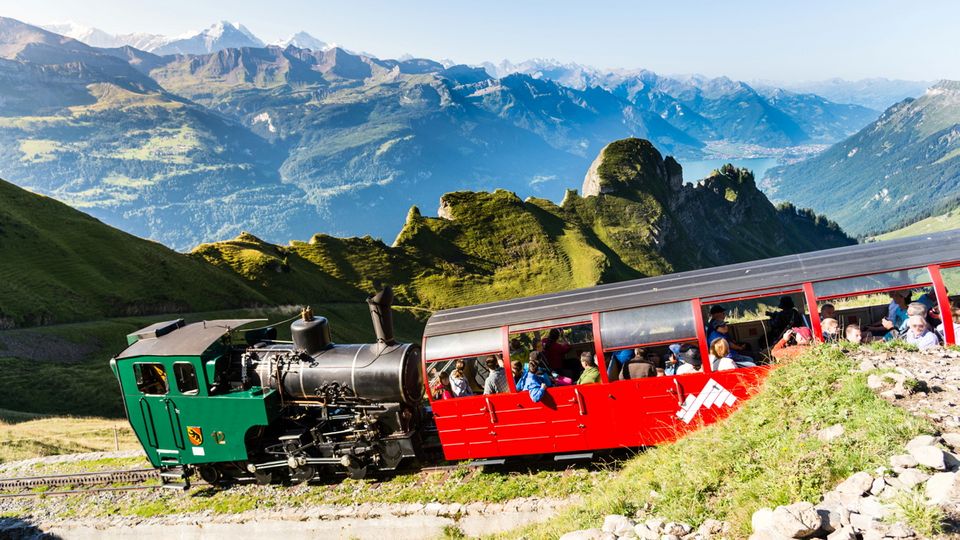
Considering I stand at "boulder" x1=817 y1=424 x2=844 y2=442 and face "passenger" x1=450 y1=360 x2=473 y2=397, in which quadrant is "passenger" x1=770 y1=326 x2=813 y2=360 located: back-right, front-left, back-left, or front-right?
front-right

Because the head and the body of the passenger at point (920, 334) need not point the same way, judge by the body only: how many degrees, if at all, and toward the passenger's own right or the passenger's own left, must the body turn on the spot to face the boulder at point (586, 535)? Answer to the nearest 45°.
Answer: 0° — they already face it

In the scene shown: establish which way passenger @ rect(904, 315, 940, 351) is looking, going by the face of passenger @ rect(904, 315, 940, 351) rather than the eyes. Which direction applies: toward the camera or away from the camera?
toward the camera

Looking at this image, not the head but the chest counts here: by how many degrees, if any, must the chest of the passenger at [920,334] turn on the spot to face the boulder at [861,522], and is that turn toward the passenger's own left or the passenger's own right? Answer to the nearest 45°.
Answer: approximately 45° to the passenger's own left

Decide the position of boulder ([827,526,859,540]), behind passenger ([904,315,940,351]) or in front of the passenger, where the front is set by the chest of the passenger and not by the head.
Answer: in front

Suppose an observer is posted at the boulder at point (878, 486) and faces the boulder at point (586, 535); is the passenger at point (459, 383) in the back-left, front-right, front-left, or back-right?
front-right

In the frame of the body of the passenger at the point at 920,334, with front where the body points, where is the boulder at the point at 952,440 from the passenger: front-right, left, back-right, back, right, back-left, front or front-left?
front-left

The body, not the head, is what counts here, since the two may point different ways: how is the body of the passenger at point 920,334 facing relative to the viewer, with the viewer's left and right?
facing the viewer and to the left of the viewer

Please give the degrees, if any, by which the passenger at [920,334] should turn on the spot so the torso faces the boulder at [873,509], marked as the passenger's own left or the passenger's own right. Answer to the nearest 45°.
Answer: approximately 45° to the passenger's own left

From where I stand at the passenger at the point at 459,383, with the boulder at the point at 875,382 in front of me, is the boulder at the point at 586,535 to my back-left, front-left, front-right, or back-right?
front-right

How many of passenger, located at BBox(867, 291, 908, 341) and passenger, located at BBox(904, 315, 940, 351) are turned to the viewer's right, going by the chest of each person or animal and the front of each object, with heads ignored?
0
